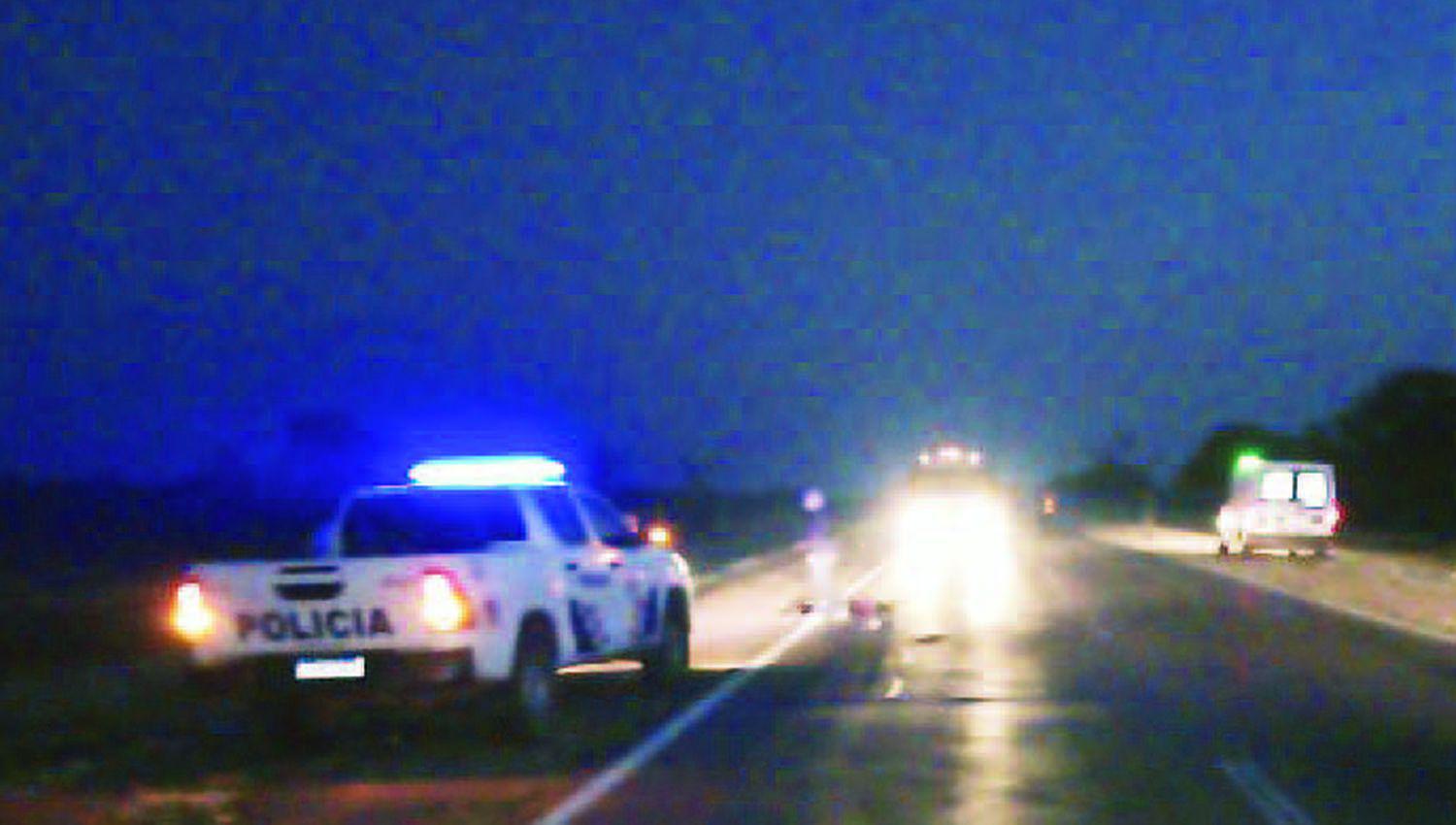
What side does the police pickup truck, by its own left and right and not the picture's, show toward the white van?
front

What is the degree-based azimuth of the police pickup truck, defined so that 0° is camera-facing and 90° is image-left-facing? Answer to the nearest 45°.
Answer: approximately 225°
